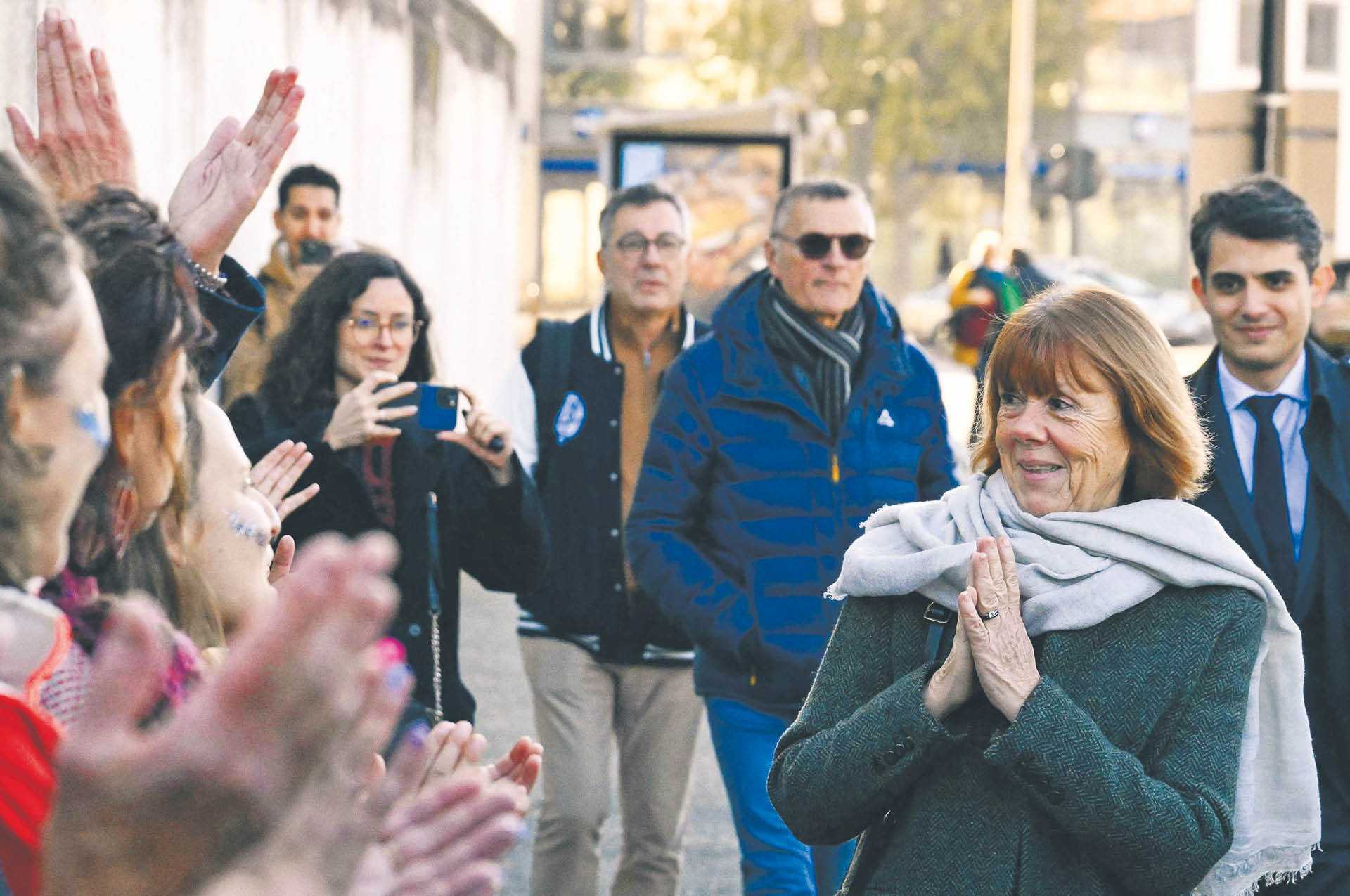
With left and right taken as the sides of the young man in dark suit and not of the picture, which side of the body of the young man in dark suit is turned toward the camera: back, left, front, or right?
front

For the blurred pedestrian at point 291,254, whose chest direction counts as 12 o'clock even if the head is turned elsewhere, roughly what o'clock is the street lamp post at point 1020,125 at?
The street lamp post is roughly at 7 o'clock from the blurred pedestrian.

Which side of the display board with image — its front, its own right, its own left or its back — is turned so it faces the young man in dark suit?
front

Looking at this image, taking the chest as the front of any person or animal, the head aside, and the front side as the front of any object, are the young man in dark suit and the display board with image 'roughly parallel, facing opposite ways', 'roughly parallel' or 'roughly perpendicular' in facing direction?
roughly parallel

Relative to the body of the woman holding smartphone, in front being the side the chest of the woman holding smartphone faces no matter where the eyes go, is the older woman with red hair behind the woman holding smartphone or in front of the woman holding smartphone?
in front

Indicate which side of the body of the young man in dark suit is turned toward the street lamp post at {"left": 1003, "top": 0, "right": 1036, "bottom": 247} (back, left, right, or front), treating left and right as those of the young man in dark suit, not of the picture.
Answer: back

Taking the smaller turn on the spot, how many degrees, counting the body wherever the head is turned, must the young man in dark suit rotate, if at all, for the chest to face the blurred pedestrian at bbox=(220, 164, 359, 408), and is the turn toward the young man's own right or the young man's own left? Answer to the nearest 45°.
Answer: approximately 135° to the young man's own right

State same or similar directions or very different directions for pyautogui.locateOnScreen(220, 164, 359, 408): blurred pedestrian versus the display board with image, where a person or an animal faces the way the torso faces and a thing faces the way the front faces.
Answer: same or similar directions

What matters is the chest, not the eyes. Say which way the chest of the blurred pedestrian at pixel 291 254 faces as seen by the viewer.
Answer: toward the camera

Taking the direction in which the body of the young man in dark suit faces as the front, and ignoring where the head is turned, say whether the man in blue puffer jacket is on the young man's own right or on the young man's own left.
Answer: on the young man's own right

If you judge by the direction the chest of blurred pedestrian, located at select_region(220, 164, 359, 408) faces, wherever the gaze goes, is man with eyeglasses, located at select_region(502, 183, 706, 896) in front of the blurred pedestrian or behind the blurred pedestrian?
in front

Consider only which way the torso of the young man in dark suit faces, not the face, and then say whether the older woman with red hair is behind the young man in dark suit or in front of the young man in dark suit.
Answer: in front

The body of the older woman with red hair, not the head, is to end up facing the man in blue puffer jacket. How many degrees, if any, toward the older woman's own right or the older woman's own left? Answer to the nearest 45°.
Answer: approximately 90° to the older woman's own right

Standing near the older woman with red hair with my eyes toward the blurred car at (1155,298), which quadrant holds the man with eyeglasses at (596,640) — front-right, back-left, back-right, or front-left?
front-left

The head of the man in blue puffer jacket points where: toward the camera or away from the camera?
toward the camera

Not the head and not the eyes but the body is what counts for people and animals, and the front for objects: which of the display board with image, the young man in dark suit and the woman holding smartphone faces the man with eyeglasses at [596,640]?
the display board with image

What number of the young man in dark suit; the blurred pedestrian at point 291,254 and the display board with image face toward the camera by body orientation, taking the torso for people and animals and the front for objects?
3

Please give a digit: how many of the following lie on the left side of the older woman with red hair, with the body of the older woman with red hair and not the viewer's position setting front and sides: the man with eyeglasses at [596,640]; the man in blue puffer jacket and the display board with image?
0

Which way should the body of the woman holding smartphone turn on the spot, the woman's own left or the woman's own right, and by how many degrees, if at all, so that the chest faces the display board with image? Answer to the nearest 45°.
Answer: approximately 135° to the woman's own left

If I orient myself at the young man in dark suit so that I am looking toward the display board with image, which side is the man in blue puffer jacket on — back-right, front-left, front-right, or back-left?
front-left
